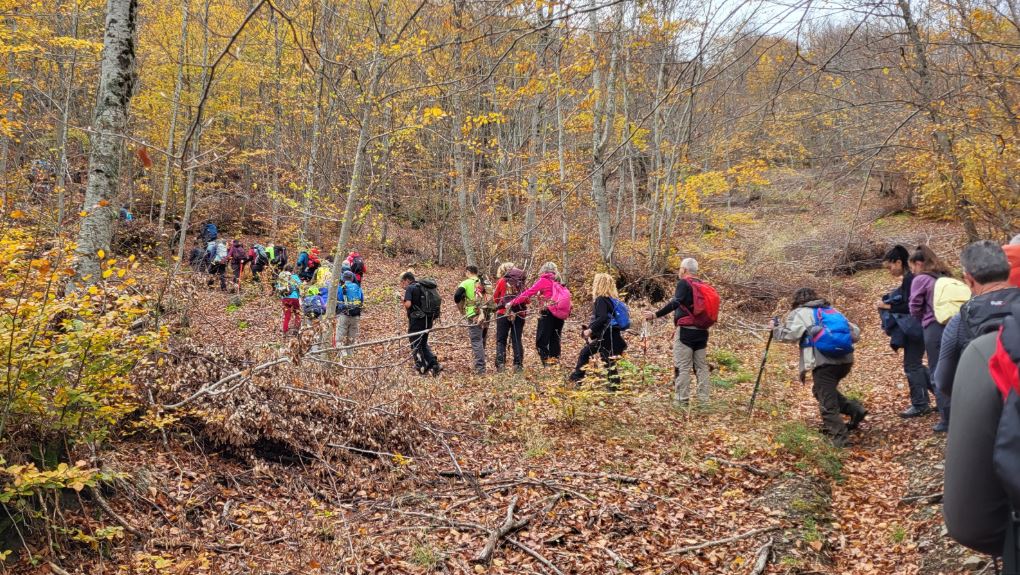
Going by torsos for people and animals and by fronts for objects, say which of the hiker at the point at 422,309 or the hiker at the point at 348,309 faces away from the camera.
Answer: the hiker at the point at 348,309

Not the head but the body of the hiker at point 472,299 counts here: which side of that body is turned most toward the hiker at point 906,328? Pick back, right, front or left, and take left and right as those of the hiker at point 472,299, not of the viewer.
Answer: back

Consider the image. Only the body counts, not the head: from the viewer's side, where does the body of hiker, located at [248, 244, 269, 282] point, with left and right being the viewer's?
facing away from the viewer and to the left of the viewer

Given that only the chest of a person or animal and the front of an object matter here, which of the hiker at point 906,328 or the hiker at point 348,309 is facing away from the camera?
the hiker at point 348,309

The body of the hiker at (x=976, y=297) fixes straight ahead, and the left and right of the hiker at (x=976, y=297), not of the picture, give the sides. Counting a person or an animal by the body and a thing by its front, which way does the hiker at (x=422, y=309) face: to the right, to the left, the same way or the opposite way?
to the left

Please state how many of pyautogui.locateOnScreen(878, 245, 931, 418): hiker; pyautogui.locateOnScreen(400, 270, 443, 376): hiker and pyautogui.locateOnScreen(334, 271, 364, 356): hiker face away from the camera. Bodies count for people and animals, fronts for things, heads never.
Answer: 1

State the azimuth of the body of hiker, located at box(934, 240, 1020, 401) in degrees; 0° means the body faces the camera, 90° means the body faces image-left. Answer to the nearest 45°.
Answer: approximately 135°

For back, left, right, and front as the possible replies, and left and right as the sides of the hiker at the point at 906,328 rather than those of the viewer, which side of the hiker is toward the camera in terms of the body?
left

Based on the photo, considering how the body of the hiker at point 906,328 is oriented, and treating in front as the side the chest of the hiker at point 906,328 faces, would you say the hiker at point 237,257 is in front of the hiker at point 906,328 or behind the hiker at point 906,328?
in front

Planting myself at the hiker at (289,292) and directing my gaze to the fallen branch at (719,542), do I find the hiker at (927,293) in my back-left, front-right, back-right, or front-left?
front-left

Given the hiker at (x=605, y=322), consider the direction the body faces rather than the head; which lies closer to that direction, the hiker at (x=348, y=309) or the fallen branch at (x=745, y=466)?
the hiker

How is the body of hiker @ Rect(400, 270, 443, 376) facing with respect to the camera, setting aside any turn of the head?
to the viewer's left

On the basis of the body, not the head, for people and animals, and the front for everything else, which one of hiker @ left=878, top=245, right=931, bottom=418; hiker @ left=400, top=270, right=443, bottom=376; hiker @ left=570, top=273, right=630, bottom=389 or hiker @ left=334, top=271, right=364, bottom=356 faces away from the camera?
hiker @ left=334, top=271, right=364, bottom=356

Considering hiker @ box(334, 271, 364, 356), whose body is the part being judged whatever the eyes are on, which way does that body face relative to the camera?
away from the camera

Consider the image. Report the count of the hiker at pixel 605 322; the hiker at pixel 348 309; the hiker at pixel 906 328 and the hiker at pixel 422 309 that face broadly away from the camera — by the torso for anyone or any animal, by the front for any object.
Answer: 1
